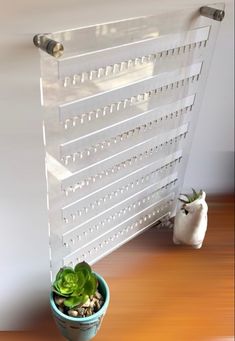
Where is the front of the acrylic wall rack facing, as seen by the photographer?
facing the viewer and to the right of the viewer
